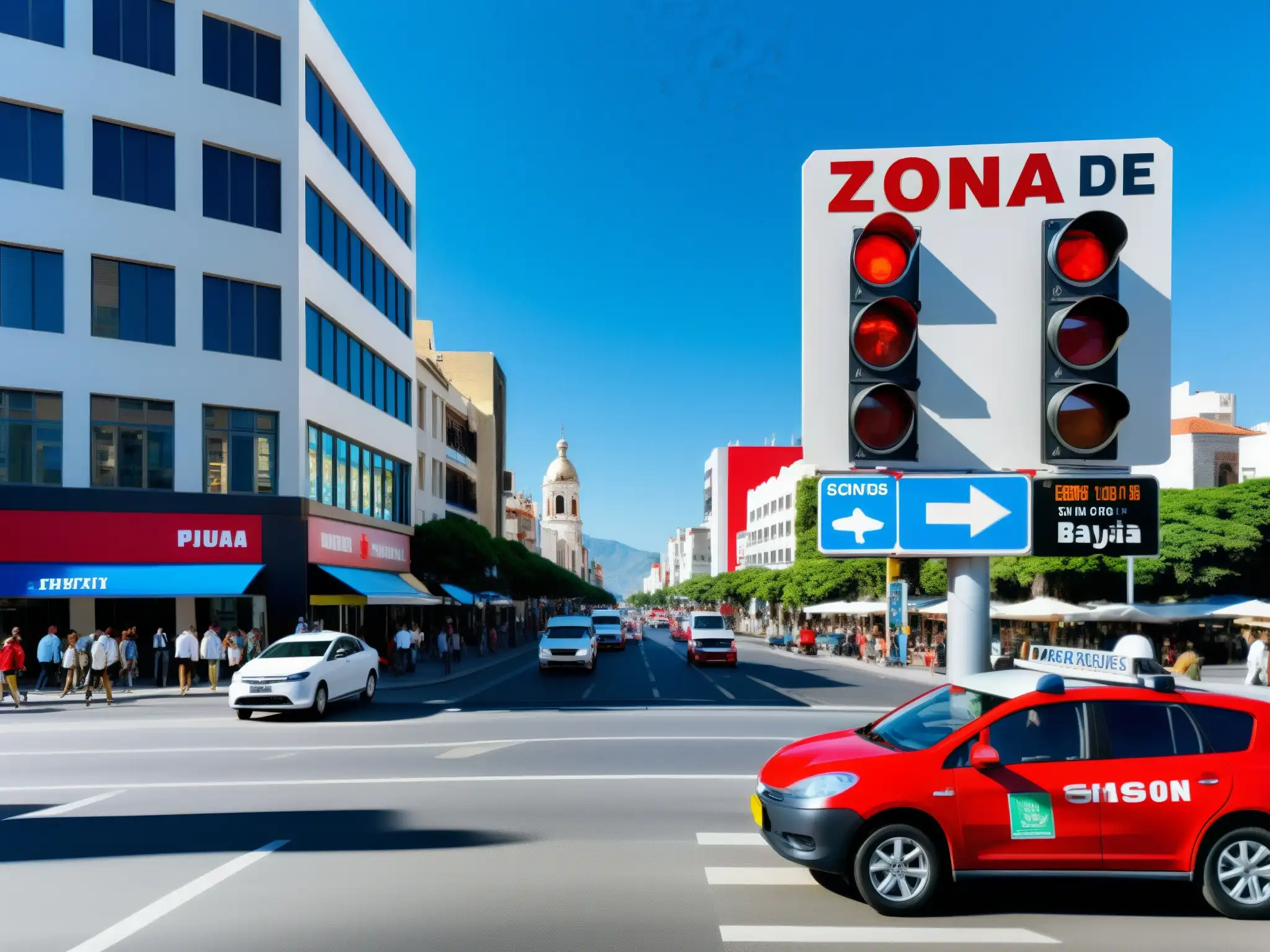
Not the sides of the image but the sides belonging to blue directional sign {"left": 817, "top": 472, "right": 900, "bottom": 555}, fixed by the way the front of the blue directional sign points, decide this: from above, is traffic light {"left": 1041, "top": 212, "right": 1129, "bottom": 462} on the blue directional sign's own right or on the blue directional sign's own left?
on the blue directional sign's own left

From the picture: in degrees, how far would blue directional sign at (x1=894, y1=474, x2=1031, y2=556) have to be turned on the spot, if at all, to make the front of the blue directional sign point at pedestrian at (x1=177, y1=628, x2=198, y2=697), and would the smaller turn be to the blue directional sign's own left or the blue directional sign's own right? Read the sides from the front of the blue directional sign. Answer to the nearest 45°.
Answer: approximately 135° to the blue directional sign's own right

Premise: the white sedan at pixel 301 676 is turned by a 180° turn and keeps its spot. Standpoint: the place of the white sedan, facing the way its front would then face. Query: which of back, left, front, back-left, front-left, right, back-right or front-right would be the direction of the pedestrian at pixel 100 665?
left

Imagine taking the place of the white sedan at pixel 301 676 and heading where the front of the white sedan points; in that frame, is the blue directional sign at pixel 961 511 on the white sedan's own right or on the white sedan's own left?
on the white sedan's own left

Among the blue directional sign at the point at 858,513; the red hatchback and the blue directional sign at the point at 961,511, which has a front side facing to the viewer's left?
the red hatchback

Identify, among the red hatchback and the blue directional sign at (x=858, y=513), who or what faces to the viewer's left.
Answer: the red hatchback

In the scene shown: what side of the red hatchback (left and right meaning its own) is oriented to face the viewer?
left

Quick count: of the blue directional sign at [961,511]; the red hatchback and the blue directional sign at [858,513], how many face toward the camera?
2
